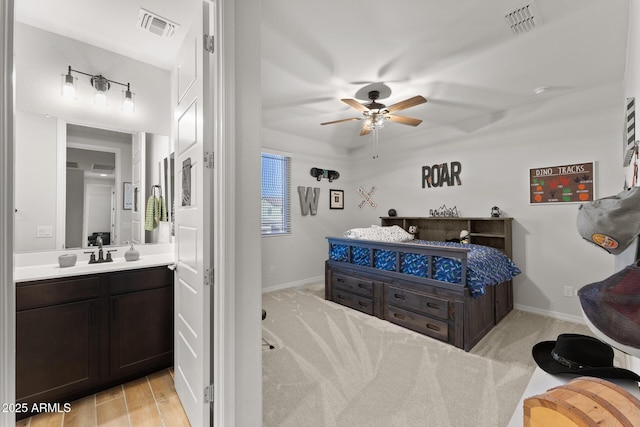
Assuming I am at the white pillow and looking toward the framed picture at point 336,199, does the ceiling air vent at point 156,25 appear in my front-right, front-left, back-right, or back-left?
back-left

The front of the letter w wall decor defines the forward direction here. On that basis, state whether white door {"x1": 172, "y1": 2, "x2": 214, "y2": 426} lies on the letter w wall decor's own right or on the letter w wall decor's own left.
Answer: on the letter w wall decor's own right

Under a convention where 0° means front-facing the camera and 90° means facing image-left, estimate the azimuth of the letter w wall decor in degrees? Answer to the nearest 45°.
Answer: approximately 315°
